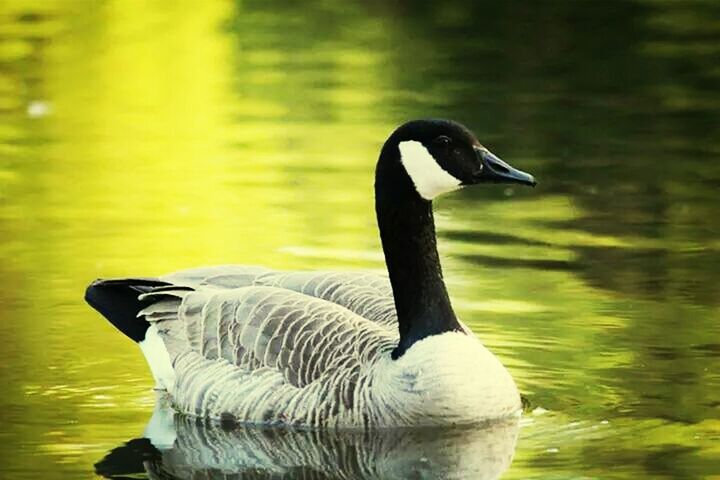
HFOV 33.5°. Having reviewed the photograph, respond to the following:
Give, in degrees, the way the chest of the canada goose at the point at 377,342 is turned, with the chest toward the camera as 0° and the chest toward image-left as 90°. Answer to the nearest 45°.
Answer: approximately 270°
